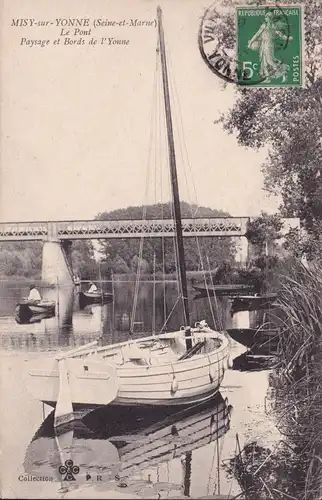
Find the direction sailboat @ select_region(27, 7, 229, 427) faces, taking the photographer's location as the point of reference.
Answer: facing away from the viewer and to the right of the viewer
